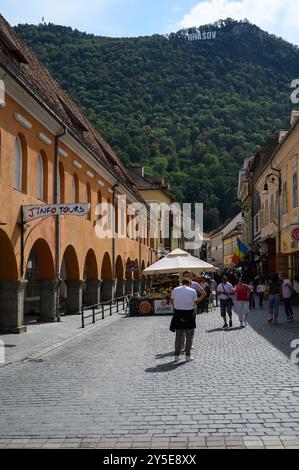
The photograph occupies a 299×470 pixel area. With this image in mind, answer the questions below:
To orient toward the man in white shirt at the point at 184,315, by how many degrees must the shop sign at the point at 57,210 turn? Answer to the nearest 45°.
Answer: approximately 45° to its left

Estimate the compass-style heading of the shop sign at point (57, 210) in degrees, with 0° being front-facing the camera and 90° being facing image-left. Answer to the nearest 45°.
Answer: approximately 0°

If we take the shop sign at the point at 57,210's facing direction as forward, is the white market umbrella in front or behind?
behind

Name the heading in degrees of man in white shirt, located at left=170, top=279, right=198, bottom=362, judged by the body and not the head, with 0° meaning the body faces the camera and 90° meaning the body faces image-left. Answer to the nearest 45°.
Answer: approximately 180°

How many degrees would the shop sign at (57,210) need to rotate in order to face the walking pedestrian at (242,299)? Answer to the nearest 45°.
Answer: approximately 90° to its left

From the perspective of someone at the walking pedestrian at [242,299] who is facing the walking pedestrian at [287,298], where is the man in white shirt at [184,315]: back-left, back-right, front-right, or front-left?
back-right

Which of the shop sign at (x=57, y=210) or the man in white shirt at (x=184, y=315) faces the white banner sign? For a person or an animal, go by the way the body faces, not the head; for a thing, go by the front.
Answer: the man in white shirt

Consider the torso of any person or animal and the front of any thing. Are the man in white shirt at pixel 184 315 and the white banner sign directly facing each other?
yes

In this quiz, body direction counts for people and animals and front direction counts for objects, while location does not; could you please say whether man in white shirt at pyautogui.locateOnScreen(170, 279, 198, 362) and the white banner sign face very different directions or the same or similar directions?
very different directions

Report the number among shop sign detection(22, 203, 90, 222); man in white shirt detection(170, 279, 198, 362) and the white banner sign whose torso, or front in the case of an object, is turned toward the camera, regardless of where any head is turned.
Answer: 2
